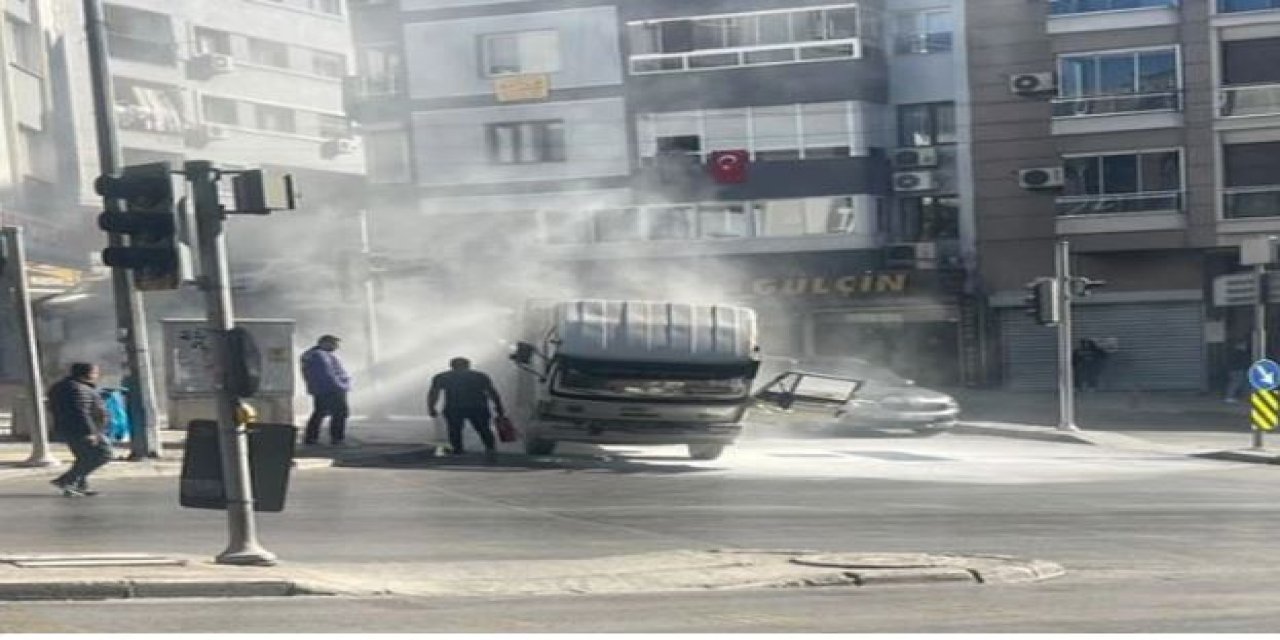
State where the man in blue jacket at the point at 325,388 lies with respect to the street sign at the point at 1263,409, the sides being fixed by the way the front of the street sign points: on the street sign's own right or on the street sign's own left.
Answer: on the street sign's own right

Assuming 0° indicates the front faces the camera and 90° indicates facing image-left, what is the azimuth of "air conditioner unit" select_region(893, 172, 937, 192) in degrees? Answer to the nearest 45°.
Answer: approximately 0°

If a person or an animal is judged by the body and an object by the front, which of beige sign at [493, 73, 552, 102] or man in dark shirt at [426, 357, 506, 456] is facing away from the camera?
the man in dark shirt

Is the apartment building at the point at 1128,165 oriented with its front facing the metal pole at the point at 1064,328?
yes

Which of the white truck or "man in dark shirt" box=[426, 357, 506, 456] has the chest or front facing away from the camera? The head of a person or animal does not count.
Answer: the man in dark shirt

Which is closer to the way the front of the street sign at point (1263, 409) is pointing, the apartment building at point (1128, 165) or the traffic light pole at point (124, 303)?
the traffic light pole

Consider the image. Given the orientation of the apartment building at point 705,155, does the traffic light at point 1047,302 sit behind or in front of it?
in front

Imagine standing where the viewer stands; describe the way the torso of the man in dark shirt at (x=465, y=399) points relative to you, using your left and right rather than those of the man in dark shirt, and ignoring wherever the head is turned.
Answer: facing away from the viewer
